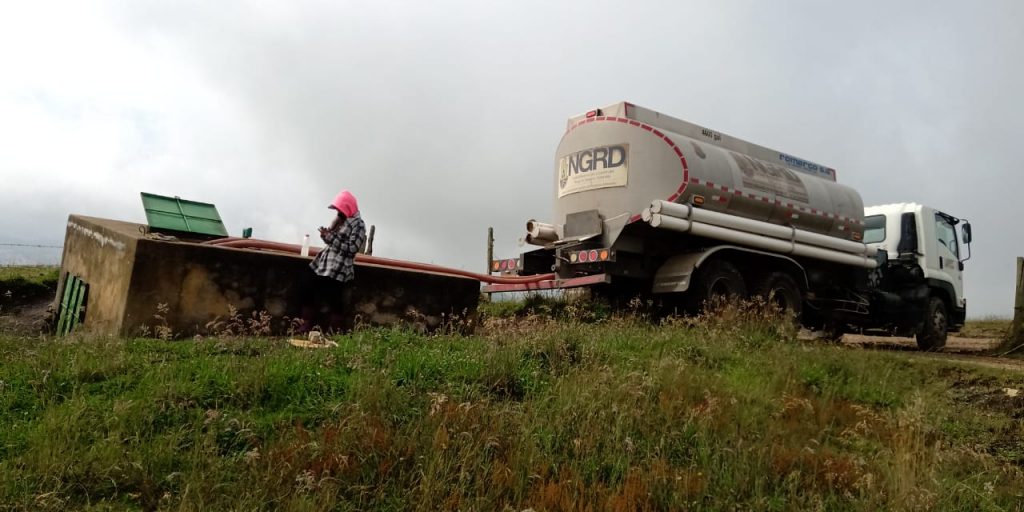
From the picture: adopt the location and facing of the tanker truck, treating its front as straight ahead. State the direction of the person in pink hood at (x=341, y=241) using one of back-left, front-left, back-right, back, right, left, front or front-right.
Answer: back

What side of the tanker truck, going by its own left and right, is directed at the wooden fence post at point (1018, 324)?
front

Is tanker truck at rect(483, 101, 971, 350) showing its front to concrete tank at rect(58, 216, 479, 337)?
no

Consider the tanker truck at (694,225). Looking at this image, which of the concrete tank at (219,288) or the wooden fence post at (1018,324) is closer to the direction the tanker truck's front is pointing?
the wooden fence post

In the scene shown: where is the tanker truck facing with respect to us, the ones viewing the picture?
facing away from the viewer and to the right of the viewer

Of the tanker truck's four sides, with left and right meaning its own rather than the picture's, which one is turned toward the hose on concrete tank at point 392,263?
back
